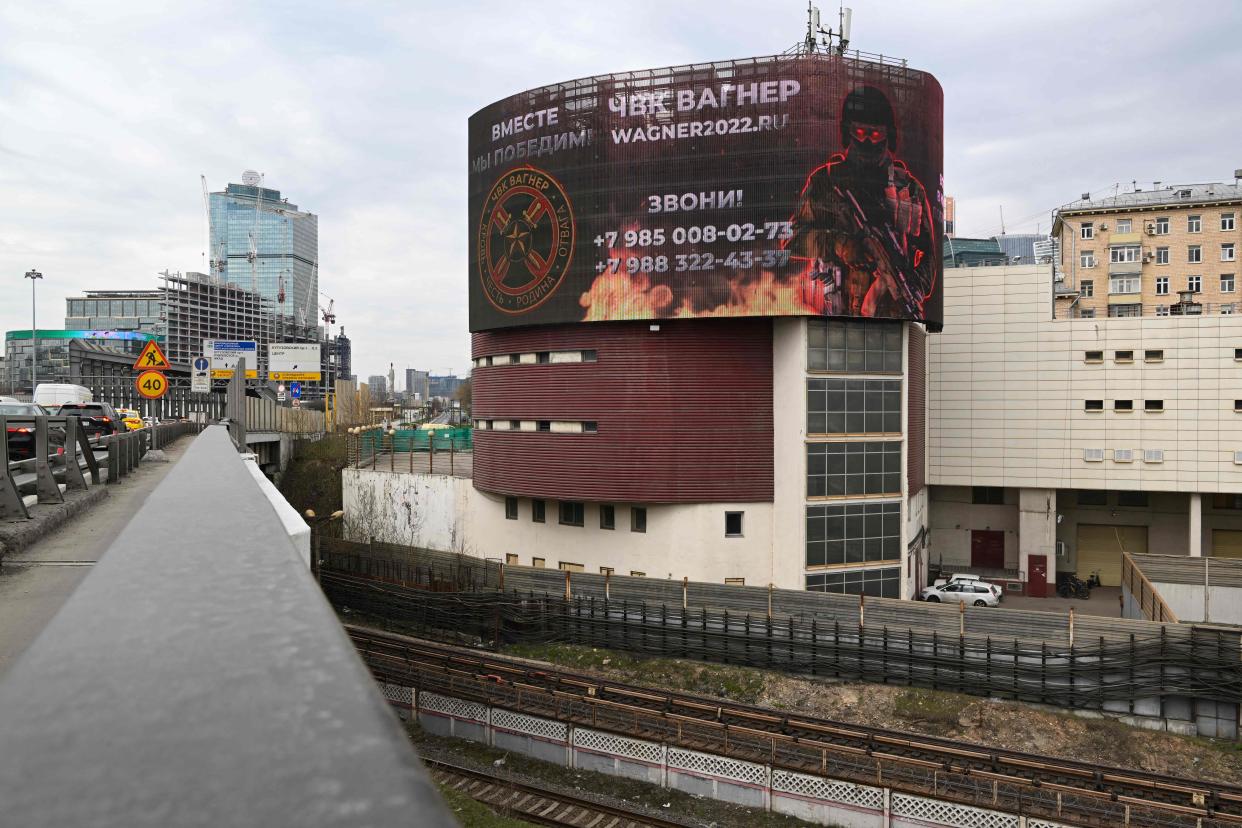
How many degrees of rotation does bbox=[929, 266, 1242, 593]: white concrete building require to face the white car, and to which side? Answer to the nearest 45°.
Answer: approximately 45° to its right

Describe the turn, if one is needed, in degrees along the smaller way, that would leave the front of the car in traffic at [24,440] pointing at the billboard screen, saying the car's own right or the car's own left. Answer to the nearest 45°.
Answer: approximately 45° to the car's own right

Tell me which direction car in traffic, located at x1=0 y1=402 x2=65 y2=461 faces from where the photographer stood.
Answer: facing away from the viewer and to the right of the viewer

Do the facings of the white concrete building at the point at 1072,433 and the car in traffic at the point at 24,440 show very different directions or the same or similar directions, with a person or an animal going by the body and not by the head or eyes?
very different directions

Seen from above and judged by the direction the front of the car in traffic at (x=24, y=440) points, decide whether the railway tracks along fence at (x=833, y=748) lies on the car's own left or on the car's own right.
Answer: on the car's own right

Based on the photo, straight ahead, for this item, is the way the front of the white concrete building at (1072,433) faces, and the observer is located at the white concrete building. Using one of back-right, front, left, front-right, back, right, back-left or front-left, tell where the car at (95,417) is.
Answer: front-right

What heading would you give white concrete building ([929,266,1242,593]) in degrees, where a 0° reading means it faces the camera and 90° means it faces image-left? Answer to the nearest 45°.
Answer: approximately 0°

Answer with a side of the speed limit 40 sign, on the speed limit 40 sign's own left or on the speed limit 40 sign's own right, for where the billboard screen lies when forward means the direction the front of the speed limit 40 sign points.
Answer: on the speed limit 40 sign's own left

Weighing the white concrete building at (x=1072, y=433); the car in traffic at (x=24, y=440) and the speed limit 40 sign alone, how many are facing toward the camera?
2

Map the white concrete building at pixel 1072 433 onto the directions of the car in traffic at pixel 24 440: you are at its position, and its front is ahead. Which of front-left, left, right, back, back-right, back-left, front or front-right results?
front-right

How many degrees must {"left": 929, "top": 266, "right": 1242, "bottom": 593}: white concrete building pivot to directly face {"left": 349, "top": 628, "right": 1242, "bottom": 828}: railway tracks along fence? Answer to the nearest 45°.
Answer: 0° — it already faces it
